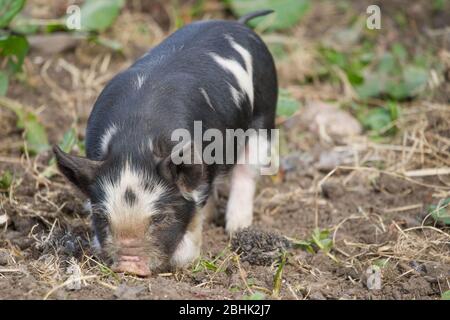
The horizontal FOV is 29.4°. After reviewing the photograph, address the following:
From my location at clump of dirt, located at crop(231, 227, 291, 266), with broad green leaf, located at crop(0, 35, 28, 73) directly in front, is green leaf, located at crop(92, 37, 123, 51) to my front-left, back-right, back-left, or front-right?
front-right

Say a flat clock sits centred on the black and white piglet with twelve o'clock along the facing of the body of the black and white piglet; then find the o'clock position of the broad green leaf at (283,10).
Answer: The broad green leaf is roughly at 5 o'clock from the black and white piglet.

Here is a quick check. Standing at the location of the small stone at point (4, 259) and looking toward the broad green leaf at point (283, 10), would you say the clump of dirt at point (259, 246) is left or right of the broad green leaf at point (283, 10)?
right

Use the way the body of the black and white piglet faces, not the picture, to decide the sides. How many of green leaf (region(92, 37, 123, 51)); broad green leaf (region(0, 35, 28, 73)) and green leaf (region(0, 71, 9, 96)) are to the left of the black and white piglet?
0

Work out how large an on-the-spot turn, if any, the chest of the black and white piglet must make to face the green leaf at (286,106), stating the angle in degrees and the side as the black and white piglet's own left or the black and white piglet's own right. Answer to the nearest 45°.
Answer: approximately 180°

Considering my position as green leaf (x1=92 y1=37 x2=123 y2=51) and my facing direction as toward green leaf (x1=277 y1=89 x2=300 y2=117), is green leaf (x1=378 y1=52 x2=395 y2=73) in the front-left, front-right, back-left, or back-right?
front-left

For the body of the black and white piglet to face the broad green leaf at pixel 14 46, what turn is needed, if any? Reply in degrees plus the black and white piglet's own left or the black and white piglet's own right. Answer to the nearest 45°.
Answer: approximately 90° to the black and white piglet's own right

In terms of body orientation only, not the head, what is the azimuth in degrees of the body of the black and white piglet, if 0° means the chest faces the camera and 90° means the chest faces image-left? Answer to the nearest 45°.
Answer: approximately 45°

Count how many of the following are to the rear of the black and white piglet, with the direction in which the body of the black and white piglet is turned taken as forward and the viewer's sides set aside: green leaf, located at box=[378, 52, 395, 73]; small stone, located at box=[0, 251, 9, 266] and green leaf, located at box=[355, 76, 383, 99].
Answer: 2

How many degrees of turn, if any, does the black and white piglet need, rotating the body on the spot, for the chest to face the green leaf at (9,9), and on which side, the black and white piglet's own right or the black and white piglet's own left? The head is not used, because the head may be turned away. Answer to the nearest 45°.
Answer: approximately 90° to the black and white piglet's own right

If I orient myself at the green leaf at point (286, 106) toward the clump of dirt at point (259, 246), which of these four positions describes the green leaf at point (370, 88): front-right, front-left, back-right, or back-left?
back-left

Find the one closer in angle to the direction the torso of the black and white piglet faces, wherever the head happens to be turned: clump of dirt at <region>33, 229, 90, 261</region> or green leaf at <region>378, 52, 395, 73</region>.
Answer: the clump of dirt

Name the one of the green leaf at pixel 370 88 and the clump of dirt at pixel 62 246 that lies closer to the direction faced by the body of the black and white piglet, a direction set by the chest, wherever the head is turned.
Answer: the clump of dirt

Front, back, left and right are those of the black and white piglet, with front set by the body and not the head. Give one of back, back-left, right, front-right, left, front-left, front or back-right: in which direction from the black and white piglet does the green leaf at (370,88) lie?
back
